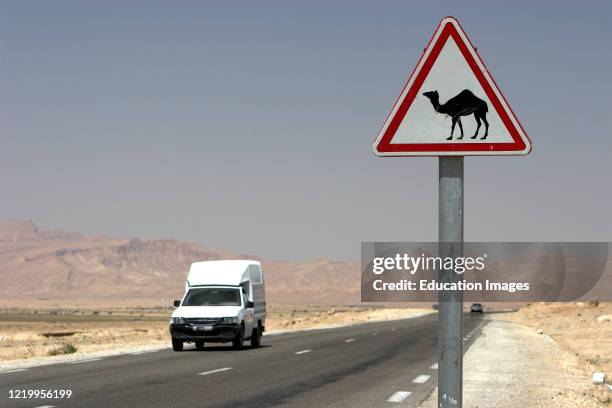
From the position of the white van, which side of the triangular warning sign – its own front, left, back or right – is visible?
back

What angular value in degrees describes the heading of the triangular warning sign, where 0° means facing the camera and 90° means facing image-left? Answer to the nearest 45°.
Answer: approximately 0°

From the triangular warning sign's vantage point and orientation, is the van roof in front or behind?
behind
